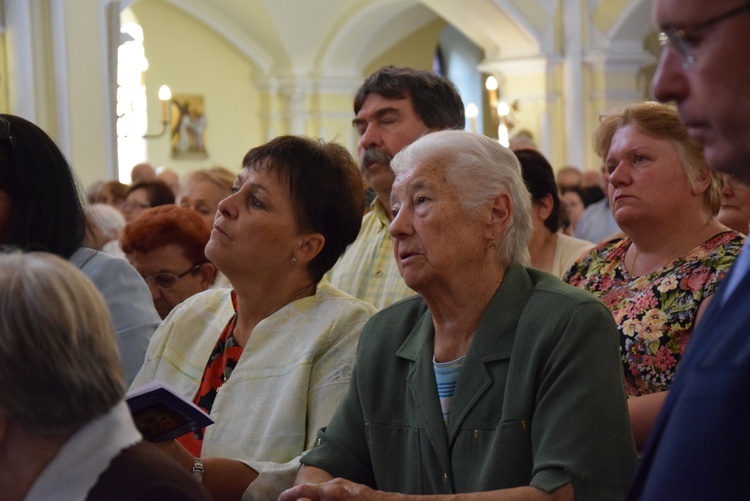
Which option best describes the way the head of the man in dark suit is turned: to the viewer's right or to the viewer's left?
to the viewer's left

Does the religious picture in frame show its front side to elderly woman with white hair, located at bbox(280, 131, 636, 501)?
yes

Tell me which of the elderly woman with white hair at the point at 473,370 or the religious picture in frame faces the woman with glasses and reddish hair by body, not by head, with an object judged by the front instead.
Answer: the religious picture in frame

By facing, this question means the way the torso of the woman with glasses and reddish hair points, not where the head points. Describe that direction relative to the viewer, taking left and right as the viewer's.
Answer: facing the viewer and to the left of the viewer

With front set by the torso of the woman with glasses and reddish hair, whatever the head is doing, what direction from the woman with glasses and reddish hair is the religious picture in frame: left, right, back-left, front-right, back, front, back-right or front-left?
back-right

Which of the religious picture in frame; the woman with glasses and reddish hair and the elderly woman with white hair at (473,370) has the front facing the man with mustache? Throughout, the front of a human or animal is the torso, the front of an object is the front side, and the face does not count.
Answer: the religious picture in frame

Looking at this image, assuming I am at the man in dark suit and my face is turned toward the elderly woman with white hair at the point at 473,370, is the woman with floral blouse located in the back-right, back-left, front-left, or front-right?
front-right

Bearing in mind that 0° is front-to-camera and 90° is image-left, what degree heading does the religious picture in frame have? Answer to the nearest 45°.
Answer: approximately 0°

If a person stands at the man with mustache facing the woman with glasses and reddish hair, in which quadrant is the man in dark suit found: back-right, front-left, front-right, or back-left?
back-left

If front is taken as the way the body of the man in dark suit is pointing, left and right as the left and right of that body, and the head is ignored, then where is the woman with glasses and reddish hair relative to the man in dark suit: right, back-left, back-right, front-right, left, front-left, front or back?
front-right

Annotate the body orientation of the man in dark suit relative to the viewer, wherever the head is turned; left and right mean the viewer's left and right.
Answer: facing to the left of the viewer

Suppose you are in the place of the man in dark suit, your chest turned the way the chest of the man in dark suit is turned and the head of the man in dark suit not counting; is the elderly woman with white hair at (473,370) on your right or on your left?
on your right

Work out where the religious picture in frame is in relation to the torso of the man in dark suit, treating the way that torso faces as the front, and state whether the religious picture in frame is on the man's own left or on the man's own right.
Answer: on the man's own right
